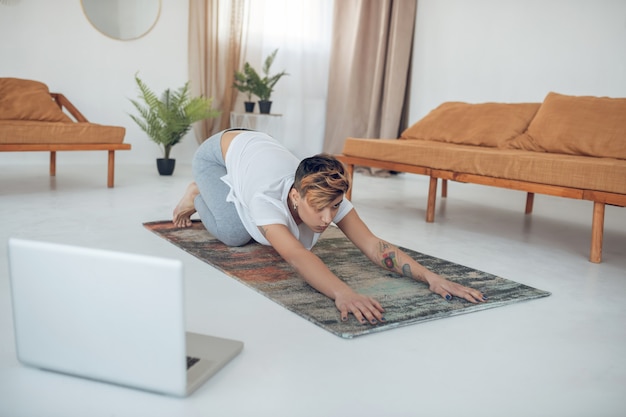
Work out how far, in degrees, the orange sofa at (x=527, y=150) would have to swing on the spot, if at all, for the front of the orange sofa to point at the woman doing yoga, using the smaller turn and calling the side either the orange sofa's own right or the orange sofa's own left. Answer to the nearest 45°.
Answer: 0° — it already faces them

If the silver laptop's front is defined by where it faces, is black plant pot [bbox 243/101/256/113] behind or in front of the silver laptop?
in front

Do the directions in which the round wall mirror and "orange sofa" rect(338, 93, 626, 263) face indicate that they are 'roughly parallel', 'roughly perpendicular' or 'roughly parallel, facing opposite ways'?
roughly perpendicular

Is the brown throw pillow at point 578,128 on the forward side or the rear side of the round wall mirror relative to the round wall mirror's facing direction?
on the forward side

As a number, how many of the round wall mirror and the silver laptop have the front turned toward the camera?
1

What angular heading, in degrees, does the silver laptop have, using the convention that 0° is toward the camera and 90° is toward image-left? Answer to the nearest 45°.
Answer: approximately 225°

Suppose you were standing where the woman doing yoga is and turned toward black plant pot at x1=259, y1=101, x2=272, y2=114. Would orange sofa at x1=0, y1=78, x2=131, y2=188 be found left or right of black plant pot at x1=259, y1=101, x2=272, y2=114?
left

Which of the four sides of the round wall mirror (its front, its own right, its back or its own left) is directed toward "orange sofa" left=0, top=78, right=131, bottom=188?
front

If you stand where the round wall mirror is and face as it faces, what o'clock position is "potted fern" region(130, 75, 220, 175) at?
The potted fern is roughly at 11 o'clock from the round wall mirror.

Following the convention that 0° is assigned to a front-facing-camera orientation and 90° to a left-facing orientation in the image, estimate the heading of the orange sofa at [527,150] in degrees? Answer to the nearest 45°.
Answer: approximately 45°

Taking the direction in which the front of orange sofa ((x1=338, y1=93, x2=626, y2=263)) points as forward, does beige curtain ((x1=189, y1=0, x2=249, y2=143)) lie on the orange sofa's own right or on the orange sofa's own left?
on the orange sofa's own right

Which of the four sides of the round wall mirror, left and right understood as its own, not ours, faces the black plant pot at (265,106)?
left

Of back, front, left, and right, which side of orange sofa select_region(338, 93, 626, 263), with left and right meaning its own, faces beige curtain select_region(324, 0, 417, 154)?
right
